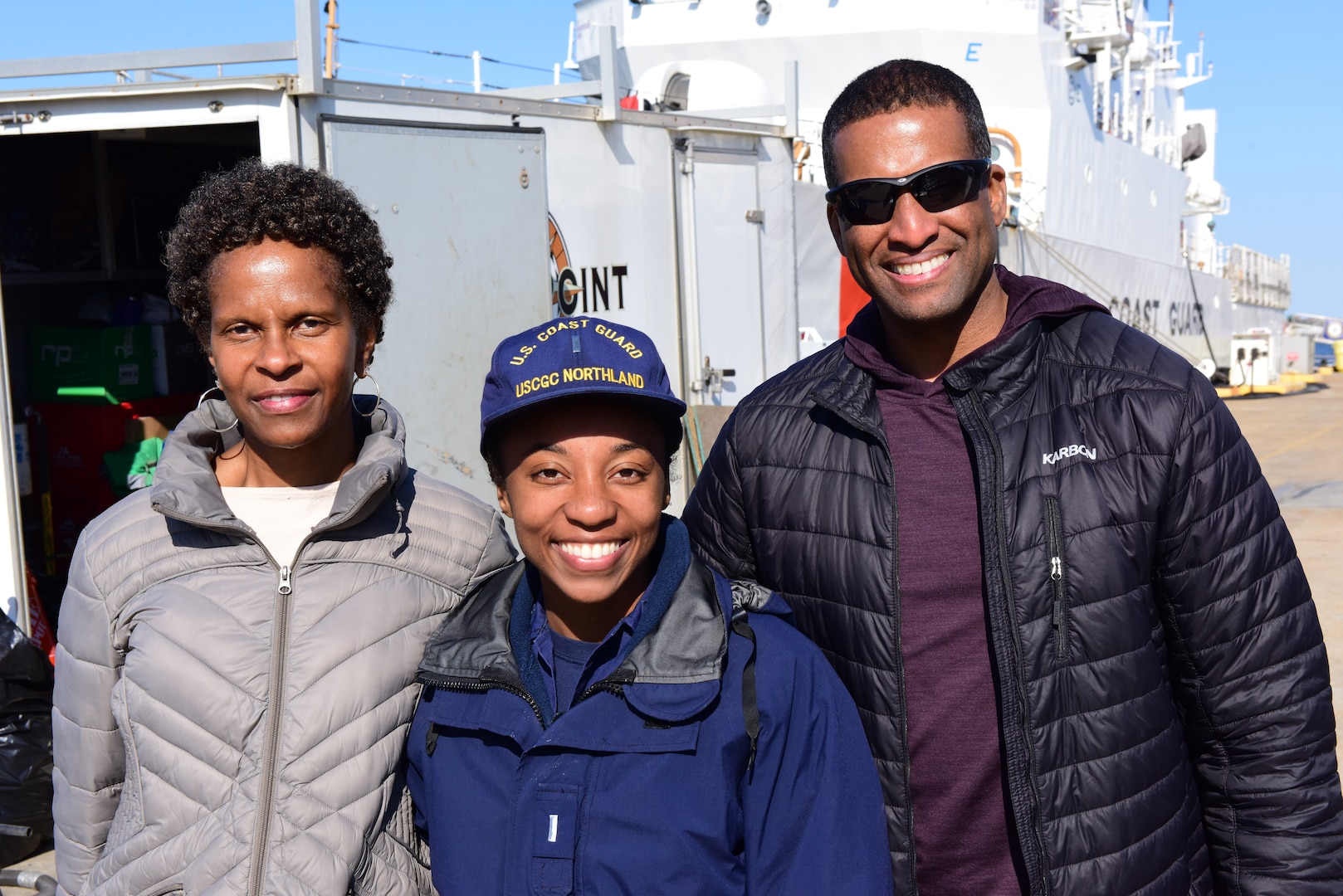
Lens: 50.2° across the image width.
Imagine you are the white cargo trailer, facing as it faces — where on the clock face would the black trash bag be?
The black trash bag is roughly at 6 o'clock from the white cargo trailer.

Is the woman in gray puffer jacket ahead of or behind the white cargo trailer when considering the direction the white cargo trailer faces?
behind

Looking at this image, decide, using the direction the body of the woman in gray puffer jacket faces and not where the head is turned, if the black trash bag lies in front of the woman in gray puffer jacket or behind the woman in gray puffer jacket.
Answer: behind

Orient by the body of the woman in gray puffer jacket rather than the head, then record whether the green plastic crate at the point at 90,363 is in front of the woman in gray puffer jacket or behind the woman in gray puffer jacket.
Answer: behind

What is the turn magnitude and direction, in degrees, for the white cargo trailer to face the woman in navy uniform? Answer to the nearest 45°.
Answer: approximately 135° to its right

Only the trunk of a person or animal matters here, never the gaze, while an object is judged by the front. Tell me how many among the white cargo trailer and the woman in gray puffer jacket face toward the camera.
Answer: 1

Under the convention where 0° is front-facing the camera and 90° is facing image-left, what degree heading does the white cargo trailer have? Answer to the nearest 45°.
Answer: approximately 225°

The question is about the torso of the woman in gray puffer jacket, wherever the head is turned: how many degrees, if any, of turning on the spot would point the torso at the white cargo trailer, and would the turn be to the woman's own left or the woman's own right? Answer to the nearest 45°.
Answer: approximately 180°

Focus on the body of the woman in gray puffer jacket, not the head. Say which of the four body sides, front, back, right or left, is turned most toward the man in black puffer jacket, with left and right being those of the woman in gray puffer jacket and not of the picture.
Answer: left

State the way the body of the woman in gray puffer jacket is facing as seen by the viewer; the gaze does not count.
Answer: toward the camera

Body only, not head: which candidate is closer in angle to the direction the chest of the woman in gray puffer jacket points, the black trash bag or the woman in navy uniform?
the woman in navy uniform
